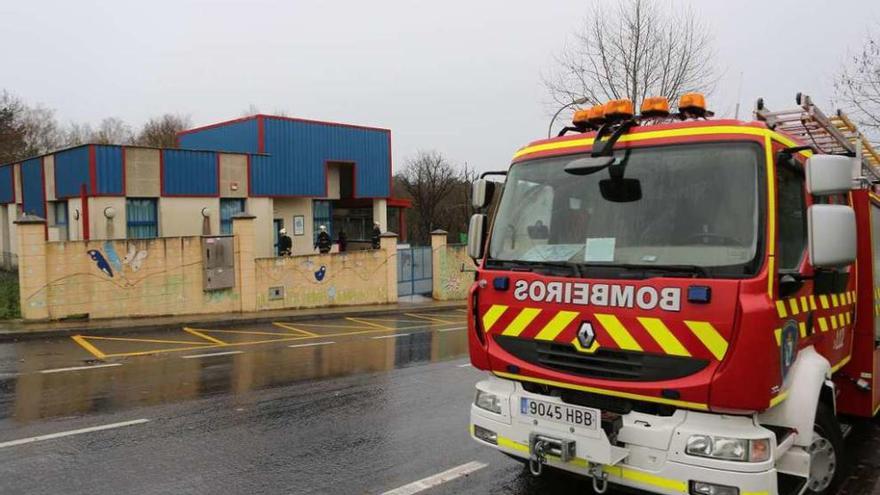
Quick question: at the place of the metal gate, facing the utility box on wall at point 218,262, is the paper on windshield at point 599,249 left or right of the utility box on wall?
left

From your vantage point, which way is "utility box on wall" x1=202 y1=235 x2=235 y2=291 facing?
toward the camera

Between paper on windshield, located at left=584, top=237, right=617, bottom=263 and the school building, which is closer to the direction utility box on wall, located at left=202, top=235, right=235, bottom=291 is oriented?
the paper on windshield

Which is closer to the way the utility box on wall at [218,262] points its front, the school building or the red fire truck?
the red fire truck

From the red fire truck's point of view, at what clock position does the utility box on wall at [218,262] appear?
The utility box on wall is roughly at 3 o'clock from the red fire truck.

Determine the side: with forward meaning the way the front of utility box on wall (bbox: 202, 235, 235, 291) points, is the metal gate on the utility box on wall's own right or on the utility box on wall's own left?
on the utility box on wall's own left

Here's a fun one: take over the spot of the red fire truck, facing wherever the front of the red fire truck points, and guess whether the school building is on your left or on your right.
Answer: on your right

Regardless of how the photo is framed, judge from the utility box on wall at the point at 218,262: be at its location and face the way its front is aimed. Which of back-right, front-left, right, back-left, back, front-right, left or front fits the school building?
back

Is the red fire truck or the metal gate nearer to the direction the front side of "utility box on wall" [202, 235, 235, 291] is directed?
the red fire truck

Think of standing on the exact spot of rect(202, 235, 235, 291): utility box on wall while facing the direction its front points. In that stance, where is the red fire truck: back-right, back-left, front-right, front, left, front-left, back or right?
front

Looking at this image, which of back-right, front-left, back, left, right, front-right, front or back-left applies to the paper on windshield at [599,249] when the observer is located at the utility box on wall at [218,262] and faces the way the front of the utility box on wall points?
front

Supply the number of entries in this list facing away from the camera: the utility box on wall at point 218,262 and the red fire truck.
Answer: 0

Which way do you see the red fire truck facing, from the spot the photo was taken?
facing the viewer and to the left of the viewer
